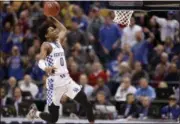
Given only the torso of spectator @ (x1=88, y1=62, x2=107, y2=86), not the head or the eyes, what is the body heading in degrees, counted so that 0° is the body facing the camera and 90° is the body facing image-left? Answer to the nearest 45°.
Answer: approximately 0°

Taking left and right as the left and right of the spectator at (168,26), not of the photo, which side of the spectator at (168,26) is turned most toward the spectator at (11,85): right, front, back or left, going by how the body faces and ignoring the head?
right

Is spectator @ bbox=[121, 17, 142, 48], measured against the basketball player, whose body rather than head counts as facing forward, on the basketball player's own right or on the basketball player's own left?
on the basketball player's own left

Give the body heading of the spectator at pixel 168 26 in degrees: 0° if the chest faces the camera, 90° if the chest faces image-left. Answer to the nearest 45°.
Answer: approximately 0°

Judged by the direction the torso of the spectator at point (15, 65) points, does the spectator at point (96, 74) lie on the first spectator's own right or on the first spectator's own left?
on the first spectator's own left

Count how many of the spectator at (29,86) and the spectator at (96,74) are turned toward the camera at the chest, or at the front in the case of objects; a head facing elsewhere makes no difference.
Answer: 2
